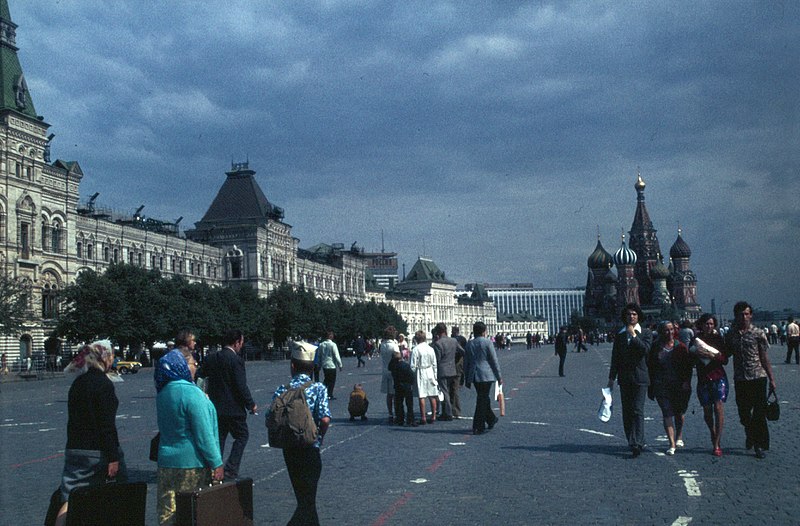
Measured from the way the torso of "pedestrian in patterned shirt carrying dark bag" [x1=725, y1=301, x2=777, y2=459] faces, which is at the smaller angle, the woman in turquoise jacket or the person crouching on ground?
the woman in turquoise jacket

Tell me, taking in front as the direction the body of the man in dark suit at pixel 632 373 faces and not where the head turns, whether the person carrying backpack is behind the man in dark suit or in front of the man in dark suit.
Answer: in front

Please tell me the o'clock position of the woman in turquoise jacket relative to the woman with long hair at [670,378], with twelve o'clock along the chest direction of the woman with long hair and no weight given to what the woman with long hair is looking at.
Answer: The woman in turquoise jacket is roughly at 1 o'clock from the woman with long hair.

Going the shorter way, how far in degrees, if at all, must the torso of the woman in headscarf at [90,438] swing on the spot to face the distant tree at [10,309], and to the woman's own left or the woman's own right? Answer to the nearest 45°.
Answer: approximately 45° to the woman's own left

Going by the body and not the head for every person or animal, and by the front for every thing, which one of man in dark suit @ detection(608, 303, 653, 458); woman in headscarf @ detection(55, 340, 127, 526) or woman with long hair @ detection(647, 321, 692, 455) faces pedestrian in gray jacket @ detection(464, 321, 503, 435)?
the woman in headscarf

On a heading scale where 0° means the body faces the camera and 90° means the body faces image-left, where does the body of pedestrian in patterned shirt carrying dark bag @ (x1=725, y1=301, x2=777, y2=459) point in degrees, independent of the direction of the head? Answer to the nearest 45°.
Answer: approximately 0°

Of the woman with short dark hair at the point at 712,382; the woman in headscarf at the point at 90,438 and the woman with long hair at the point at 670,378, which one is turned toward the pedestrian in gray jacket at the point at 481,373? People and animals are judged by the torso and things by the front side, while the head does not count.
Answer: the woman in headscarf

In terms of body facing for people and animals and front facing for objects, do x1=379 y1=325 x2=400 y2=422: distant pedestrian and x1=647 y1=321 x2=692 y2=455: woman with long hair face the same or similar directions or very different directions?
very different directions

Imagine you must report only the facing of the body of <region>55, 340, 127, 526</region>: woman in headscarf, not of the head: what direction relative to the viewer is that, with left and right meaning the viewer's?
facing away from the viewer and to the right of the viewer

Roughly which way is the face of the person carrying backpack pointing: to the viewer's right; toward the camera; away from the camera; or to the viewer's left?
away from the camera

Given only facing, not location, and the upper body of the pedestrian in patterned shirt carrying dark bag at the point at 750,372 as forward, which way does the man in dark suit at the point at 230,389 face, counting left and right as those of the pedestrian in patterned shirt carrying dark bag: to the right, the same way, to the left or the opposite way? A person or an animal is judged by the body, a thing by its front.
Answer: the opposite way

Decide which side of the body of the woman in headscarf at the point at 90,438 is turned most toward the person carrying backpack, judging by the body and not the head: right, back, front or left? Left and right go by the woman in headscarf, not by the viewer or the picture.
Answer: right
